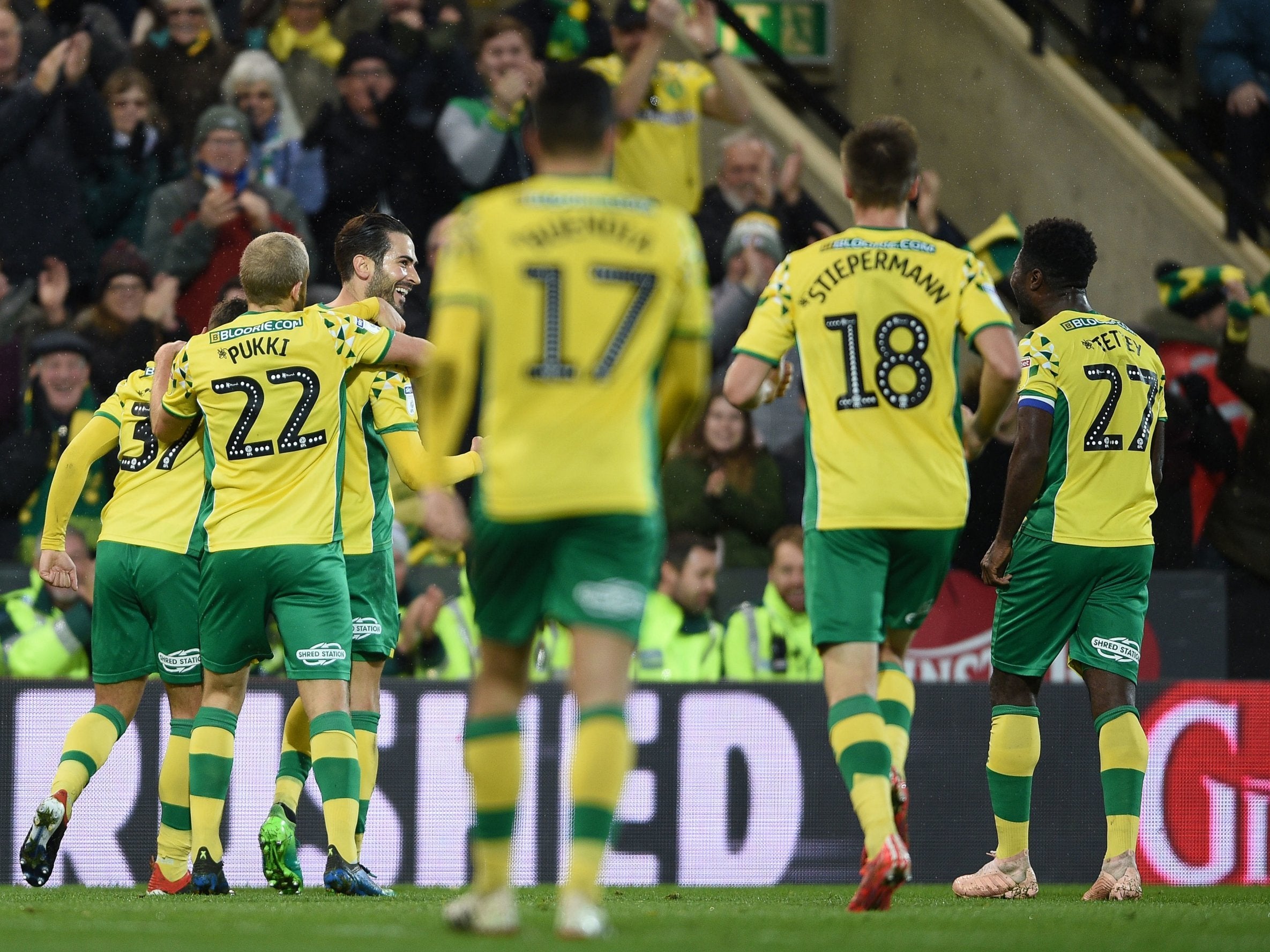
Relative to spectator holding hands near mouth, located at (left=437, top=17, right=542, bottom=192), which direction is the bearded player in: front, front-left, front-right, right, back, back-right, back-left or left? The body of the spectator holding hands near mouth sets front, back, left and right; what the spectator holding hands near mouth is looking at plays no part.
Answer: front-right

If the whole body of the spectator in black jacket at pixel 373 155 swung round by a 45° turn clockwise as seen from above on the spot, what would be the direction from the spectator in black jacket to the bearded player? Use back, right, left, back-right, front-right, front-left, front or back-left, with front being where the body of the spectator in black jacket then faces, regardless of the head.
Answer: front-left

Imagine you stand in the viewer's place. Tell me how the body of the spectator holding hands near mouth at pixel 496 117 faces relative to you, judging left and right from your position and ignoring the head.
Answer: facing the viewer and to the right of the viewer

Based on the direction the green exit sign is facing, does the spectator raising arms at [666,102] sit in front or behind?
in front

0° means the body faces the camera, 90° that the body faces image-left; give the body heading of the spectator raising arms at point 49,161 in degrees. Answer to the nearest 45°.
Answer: approximately 315°

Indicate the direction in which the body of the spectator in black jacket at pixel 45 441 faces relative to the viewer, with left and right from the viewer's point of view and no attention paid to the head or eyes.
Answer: facing the viewer

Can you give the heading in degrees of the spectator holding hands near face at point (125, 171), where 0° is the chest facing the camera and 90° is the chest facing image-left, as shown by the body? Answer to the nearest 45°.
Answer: approximately 0°

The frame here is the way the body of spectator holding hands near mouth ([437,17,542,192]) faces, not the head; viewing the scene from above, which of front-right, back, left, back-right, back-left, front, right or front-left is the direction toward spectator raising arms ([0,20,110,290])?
back-right

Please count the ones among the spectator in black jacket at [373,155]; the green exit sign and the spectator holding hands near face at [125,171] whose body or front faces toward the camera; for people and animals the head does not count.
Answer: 3

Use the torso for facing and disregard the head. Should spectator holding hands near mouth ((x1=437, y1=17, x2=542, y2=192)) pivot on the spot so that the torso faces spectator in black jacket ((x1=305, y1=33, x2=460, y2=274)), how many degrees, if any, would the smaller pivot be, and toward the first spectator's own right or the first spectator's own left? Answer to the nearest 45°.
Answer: approximately 135° to the first spectator's own right
